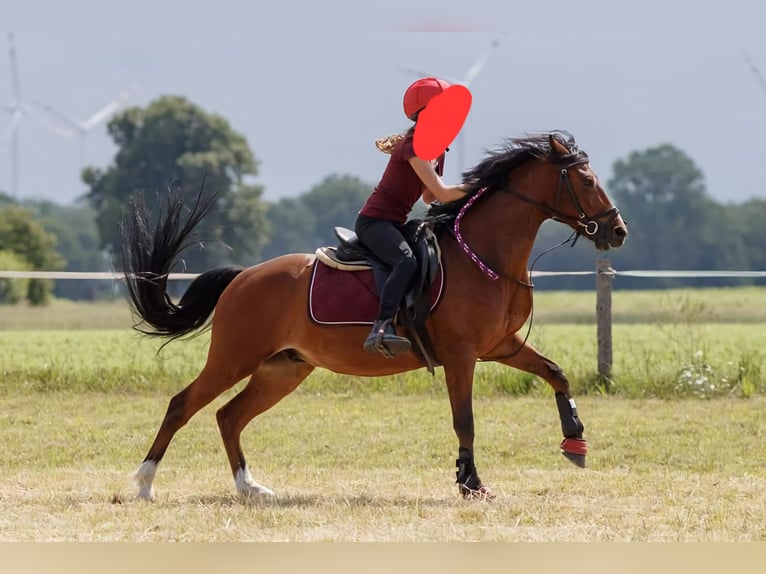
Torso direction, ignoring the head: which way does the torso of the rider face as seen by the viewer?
to the viewer's right

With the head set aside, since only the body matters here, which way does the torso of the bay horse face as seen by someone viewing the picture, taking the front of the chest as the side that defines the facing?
to the viewer's right
